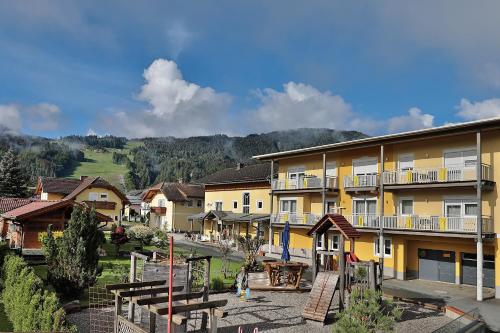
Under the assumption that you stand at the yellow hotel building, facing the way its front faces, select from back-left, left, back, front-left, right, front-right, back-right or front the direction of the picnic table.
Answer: front

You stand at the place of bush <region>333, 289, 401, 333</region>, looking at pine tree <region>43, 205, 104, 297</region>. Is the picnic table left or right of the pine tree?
right

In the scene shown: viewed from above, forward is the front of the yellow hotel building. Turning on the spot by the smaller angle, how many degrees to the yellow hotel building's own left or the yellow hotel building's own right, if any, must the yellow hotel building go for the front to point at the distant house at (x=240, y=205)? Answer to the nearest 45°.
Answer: approximately 90° to the yellow hotel building's own right

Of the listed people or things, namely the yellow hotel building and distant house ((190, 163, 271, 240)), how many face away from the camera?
0

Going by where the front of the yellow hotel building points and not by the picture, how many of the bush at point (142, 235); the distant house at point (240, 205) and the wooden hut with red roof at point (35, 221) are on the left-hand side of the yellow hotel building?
0

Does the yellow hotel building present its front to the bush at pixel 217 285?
yes

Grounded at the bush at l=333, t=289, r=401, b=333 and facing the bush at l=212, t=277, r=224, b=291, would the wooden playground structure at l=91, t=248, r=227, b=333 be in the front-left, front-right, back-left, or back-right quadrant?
front-left

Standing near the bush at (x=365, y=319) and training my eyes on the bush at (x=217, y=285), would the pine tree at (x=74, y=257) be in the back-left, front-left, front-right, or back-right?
front-left

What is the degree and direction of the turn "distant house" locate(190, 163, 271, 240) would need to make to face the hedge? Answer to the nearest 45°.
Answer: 0° — it already faces it

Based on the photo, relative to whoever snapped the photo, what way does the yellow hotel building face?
facing the viewer and to the left of the viewer

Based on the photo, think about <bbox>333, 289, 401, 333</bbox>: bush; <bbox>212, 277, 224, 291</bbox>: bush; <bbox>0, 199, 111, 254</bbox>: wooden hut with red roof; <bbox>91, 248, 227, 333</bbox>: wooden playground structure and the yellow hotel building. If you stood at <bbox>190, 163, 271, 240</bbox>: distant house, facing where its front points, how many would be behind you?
0

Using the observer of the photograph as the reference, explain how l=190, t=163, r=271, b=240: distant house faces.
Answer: facing the viewer

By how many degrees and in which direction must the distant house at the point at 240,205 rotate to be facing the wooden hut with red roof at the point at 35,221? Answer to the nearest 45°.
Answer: approximately 45° to its right

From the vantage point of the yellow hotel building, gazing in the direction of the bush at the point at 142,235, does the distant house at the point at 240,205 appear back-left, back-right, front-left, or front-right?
front-right

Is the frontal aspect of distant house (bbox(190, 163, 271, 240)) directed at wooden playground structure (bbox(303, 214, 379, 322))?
yes

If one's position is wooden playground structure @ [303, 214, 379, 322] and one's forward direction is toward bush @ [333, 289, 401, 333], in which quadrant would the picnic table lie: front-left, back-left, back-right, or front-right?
back-right

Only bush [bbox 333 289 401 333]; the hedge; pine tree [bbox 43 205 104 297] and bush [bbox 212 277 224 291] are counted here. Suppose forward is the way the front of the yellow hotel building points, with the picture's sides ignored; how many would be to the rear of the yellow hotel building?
0
